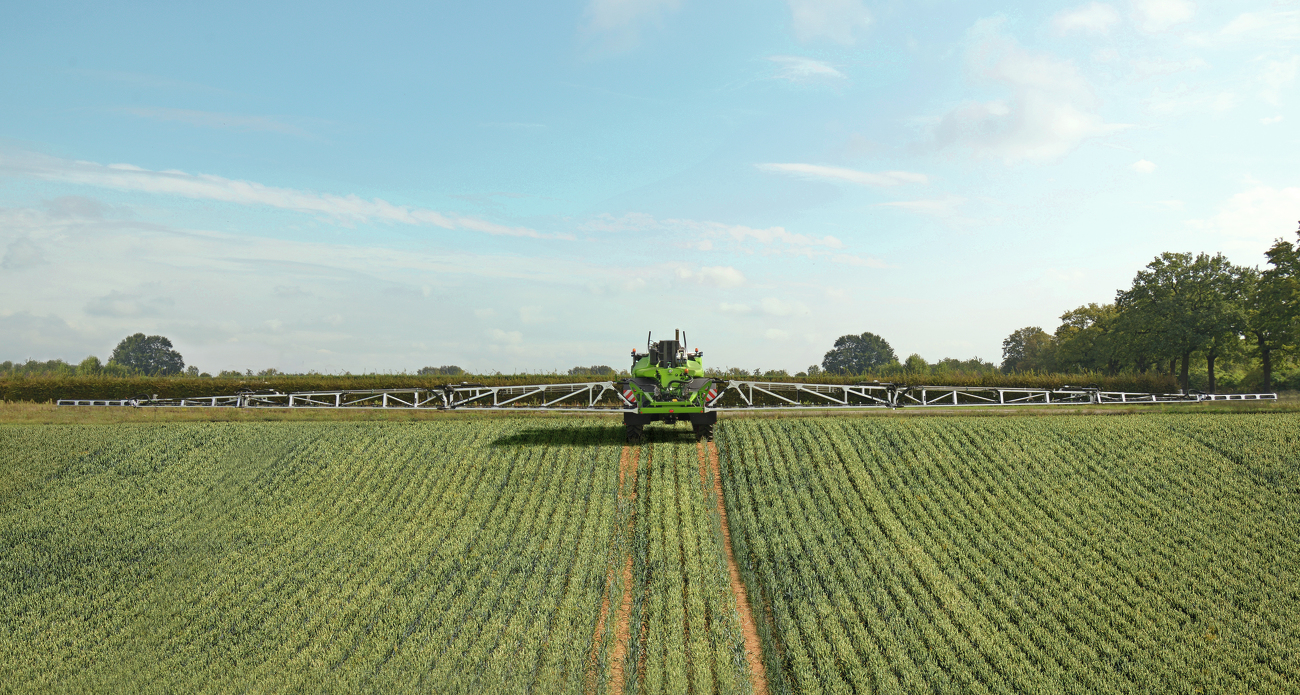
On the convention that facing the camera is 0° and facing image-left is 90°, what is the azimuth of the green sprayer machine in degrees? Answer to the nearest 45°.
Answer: approximately 180°

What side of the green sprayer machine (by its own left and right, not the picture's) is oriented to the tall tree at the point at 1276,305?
right
